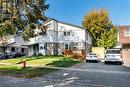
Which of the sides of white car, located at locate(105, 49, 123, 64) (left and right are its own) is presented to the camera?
back

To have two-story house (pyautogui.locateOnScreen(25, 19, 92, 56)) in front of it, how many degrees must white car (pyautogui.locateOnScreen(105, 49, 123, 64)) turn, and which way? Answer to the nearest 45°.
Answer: approximately 45° to its left

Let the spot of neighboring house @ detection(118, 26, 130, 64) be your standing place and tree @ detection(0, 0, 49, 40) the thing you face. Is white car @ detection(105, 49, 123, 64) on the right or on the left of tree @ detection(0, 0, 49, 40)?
left

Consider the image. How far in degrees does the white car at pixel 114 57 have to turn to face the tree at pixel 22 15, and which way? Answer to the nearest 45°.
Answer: approximately 90° to its left

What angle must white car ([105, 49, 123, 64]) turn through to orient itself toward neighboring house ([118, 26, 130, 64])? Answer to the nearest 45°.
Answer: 0° — it already faces it

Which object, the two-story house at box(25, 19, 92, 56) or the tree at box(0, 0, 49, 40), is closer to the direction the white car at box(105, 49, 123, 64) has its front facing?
the two-story house

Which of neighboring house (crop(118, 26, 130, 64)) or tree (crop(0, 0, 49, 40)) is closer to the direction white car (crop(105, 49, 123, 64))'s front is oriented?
the neighboring house
